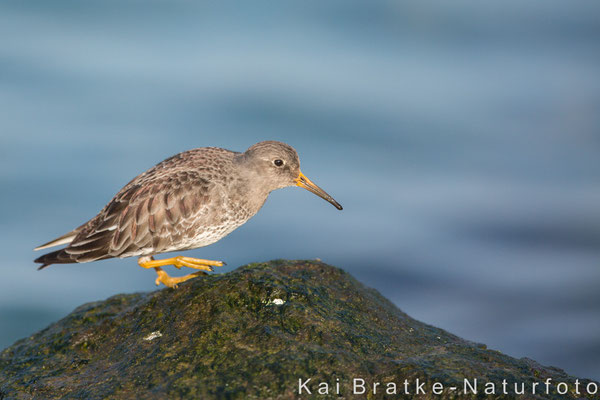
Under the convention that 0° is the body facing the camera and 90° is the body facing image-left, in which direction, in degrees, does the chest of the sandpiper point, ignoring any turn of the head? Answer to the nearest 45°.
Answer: approximately 270°
